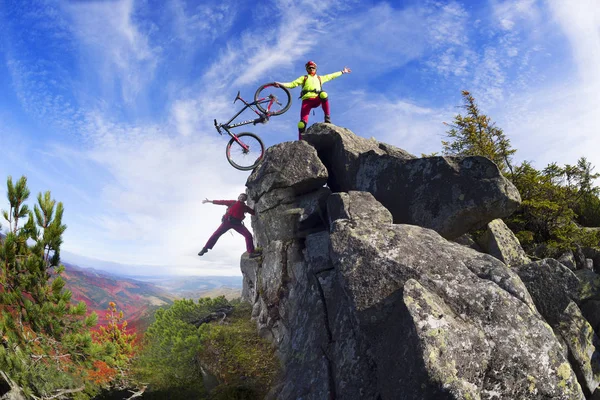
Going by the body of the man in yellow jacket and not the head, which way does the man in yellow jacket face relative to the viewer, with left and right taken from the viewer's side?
facing the viewer

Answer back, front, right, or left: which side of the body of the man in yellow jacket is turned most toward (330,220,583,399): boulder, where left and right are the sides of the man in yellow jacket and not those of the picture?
front

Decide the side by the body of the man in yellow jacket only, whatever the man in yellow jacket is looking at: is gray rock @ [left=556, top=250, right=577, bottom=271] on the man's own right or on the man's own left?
on the man's own left
